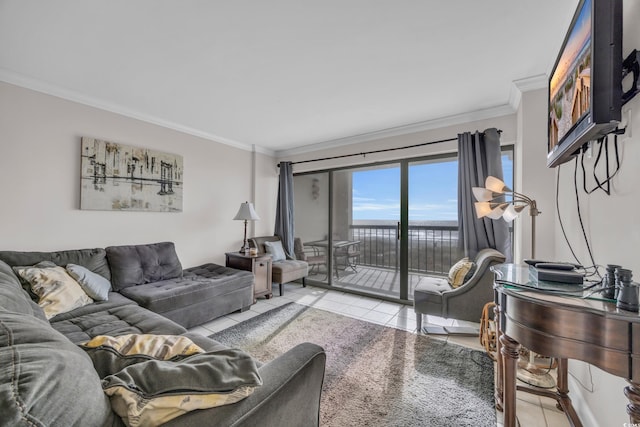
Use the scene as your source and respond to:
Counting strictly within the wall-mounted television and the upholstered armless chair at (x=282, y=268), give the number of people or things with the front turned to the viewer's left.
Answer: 1

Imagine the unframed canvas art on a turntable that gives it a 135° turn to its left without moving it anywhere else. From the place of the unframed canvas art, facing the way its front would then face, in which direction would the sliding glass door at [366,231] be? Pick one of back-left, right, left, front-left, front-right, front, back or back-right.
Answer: right

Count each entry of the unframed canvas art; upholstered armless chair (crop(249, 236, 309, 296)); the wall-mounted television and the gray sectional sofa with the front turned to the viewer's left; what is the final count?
1

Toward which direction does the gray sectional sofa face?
to the viewer's right

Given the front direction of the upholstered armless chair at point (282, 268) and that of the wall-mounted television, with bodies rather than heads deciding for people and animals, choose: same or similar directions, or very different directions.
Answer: very different directions

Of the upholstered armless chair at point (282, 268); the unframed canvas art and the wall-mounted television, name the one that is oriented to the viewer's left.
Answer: the wall-mounted television

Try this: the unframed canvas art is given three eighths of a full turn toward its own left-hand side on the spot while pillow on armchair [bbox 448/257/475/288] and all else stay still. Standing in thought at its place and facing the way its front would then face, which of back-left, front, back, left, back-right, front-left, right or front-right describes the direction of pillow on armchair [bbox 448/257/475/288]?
back-right

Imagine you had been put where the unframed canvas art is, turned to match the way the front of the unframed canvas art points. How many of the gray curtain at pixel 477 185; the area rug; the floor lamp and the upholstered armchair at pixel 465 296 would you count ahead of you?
4

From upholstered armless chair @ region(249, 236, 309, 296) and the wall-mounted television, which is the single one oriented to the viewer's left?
the wall-mounted television

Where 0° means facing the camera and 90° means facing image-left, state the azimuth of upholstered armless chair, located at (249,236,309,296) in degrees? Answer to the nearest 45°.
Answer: approximately 315°

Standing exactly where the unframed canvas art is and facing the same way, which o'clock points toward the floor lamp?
The floor lamp is roughly at 12 o'clock from the unframed canvas art.

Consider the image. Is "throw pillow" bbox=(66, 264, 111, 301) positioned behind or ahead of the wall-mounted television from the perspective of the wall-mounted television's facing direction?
ahead

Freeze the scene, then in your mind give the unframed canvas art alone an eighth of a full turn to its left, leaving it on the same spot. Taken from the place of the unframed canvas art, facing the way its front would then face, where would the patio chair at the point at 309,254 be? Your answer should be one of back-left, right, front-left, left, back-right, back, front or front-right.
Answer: front

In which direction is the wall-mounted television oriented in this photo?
to the viewer's left

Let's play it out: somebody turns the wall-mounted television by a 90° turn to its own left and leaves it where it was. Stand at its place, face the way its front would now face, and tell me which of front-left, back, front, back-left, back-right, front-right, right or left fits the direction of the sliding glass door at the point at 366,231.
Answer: back-right
